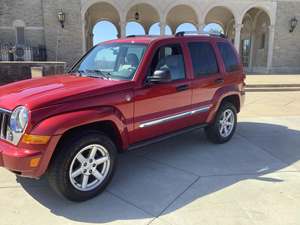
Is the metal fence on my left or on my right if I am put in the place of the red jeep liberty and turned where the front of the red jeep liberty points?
on my right

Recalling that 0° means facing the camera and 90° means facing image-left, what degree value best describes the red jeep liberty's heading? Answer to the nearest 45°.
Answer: approximately 45°
